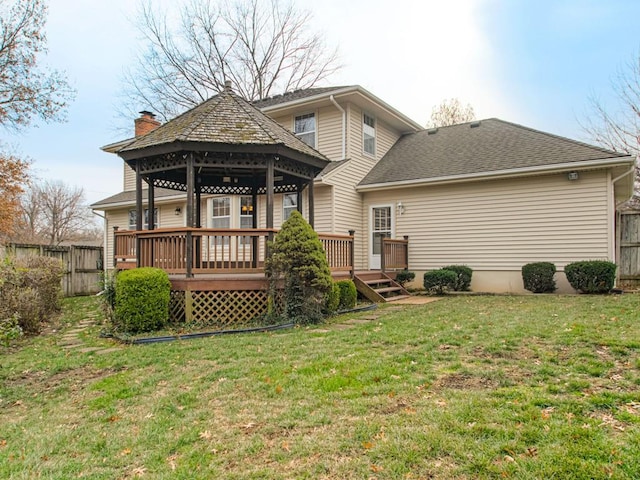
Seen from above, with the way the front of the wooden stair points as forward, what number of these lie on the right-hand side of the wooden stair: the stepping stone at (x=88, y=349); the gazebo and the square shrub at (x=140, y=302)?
3

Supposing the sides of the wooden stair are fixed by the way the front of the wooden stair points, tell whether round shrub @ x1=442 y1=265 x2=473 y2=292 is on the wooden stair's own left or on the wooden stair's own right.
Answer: on the wooden stair's own left

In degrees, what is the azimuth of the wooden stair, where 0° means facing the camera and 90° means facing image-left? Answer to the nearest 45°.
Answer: approximately 315°

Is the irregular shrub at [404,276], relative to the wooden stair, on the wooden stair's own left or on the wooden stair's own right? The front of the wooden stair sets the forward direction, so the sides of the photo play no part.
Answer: on the wooden stair's own left

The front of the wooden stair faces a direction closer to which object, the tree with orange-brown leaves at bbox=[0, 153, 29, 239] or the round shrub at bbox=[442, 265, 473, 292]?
the round shrub

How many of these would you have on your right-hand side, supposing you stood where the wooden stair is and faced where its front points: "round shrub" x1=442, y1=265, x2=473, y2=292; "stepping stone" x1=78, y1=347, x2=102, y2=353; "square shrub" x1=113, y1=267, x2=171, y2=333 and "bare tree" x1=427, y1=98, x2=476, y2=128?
2

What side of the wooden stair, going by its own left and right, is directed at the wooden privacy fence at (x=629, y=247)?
left

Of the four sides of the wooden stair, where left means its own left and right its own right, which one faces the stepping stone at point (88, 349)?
right

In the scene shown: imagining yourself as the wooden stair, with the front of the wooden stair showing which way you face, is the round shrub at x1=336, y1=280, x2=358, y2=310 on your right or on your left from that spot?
on your right

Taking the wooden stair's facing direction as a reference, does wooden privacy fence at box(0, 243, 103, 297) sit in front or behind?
behind

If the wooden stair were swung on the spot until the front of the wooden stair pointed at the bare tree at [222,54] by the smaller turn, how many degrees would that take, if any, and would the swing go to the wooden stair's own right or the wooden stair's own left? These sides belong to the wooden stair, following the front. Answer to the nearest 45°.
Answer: approximately 180°
